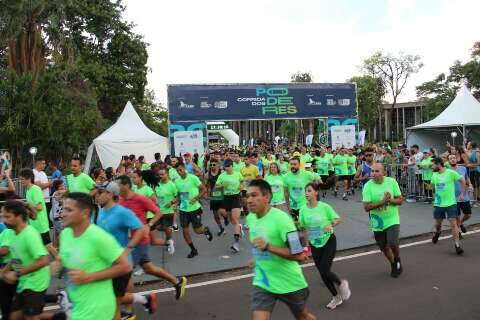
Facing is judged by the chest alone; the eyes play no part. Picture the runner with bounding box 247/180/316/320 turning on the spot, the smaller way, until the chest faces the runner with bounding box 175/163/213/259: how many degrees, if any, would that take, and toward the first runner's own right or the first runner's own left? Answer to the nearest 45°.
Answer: approximately 135° to the first runner's own right

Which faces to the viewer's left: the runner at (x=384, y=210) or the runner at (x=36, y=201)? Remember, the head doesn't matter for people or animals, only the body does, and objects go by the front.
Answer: the runner at (x=36, y=201)

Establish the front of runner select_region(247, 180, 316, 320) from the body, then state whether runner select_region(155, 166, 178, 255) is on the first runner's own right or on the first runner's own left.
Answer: on the first runner's own right

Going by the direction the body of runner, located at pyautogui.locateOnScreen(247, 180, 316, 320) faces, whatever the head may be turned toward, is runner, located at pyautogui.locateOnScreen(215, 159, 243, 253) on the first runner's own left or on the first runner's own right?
on the first runner's own right

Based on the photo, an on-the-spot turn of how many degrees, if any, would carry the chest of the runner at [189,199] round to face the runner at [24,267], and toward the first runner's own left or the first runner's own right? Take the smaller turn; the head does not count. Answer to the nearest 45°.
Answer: approximately 45° to the first runner's own left

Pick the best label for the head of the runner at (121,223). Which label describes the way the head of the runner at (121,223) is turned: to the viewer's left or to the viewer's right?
to the viewer's left

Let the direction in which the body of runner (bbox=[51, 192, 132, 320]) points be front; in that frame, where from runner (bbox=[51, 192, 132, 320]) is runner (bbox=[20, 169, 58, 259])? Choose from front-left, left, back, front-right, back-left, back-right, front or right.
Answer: back-right

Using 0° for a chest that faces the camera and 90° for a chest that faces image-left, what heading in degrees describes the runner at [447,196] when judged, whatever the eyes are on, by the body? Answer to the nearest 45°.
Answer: approximately 45°

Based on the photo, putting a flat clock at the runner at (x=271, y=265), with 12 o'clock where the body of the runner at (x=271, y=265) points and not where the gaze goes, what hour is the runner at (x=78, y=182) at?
the runner at (x=78, y=182) is roughly at 3 o'clock from the runner at (x=271, y=265).

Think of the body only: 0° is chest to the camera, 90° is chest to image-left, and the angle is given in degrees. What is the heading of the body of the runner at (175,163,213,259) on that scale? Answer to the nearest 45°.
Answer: approximately 45°

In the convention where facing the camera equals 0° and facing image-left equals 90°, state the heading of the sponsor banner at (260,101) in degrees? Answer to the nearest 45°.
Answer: approximately 0°

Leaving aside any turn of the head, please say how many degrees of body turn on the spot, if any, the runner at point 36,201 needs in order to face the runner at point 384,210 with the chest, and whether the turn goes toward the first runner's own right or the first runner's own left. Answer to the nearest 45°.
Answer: approximately 135° to the first runner's own left
